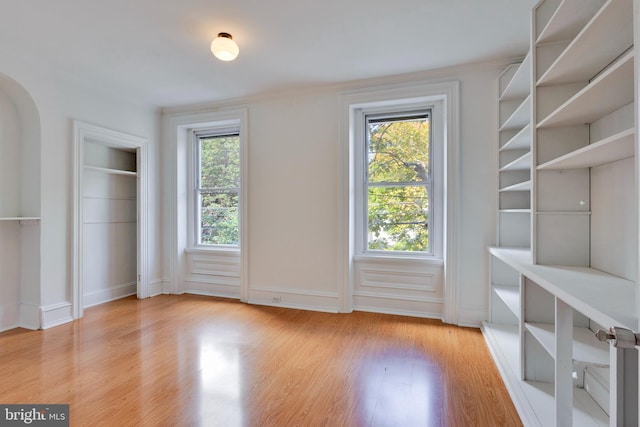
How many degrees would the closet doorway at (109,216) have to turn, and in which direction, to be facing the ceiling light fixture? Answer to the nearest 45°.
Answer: approximately 45° to its right

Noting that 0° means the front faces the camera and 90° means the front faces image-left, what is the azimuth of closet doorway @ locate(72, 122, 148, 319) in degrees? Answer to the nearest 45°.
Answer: approximately 315°
